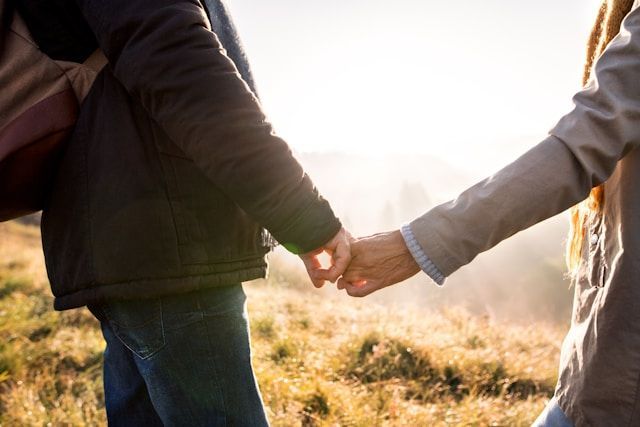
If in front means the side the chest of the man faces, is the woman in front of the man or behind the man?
in front
